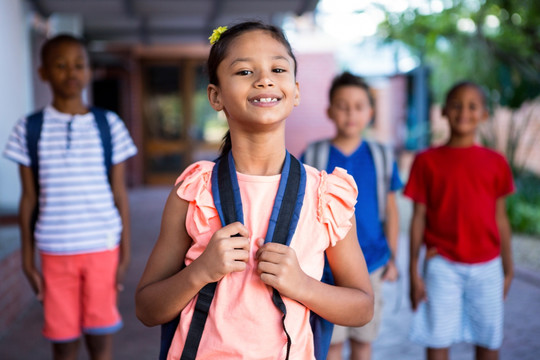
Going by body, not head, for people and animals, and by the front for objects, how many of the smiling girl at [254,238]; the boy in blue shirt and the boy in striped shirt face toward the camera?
3

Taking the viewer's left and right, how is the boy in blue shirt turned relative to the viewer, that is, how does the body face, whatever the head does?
facing the viewer

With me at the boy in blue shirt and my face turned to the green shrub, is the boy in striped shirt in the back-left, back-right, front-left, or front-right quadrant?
back-left

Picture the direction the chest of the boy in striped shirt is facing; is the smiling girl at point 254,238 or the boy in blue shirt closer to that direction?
the smiling girl

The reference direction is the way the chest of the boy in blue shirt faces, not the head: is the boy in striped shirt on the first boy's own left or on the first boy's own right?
on the first boy's own right

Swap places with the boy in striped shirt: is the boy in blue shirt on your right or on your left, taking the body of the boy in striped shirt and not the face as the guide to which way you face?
on your left

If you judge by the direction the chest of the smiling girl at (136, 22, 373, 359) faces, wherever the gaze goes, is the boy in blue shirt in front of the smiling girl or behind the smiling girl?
behind

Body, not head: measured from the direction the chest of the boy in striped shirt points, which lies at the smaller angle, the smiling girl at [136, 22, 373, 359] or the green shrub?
the smiling girl

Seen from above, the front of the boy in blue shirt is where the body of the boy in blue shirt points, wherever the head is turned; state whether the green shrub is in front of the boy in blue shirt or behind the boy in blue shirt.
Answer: behind

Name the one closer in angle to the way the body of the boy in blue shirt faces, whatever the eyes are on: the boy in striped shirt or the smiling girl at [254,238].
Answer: the smiling girl

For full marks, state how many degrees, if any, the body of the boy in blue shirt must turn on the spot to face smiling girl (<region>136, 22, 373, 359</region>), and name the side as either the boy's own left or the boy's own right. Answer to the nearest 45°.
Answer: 0° — they already face them
